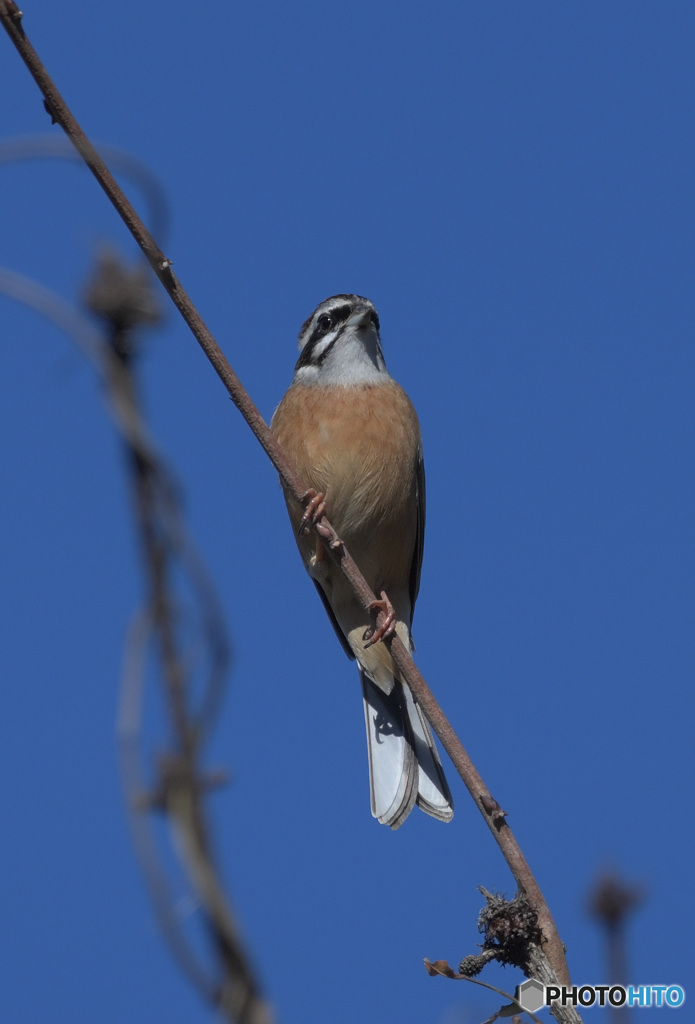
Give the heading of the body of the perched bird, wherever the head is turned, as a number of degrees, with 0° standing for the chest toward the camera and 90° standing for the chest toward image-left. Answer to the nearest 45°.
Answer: approximately 0°
